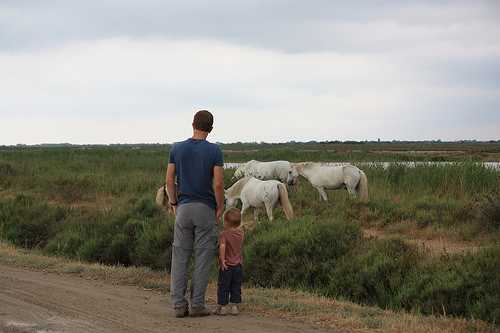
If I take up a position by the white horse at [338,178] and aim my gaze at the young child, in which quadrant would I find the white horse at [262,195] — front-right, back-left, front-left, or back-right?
front-right

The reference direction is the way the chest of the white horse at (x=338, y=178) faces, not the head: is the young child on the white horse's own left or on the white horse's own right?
on the white horse's own left

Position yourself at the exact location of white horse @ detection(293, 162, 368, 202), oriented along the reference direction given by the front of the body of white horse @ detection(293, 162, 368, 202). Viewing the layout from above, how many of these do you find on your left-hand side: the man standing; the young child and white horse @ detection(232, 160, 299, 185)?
2

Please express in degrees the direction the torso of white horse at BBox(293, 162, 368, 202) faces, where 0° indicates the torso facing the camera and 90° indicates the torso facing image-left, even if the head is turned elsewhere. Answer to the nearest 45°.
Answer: approximately 90°

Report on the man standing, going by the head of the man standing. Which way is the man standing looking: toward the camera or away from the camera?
away from the camera

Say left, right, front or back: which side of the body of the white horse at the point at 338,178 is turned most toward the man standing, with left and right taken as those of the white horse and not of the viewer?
left
